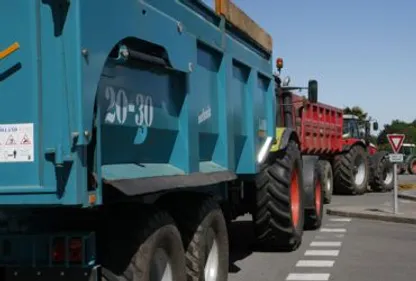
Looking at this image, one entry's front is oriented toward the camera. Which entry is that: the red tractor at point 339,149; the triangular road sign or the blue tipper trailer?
the triangular road sign

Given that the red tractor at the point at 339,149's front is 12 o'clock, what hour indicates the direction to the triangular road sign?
The triangular road sign is roughly at 4 o'clock from the red tractor.

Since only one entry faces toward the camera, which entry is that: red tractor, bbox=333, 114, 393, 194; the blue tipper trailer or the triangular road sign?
the triangular road sign

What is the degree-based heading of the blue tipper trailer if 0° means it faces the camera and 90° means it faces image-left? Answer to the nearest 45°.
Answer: approximately 225°

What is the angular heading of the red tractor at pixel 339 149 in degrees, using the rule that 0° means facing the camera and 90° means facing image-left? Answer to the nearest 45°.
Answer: approximately 225°

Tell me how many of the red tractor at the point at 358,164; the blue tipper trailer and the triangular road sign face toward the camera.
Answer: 1

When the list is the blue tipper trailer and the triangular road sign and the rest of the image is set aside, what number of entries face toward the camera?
1

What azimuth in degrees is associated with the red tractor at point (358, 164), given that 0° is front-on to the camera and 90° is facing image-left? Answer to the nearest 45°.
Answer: approximately 225°

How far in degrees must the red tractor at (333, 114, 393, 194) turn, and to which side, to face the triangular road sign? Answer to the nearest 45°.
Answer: approximately 135° to its right

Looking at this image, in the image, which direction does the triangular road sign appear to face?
toward the camera

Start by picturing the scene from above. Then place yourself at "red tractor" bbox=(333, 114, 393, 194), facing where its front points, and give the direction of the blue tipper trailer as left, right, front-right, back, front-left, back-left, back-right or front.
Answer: back-right
